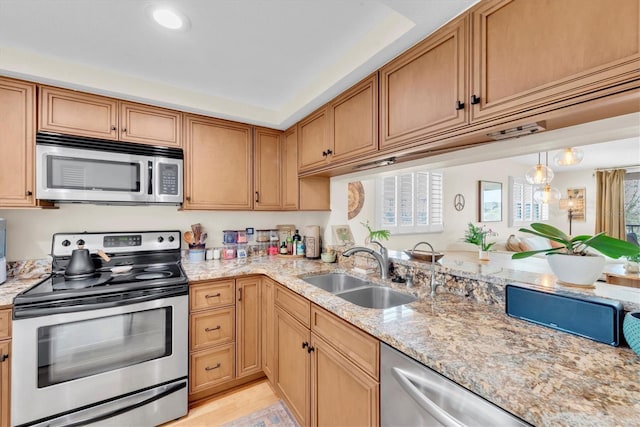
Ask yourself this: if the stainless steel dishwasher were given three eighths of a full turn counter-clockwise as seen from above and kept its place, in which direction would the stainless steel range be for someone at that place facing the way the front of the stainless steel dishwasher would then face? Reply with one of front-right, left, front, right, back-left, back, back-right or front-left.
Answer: back

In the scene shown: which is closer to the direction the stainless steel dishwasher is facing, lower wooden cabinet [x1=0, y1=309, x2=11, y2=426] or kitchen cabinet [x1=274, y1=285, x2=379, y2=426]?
the lower wooden cabinet

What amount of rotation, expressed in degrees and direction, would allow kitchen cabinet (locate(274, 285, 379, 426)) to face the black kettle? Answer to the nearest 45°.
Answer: approximately 45° to its right

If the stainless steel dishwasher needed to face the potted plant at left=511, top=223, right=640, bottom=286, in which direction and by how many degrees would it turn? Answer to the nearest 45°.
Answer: approximately 180°

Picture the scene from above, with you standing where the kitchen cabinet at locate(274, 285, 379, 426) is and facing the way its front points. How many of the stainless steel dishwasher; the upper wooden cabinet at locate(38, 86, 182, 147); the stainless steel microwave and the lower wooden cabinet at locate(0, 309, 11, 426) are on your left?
1

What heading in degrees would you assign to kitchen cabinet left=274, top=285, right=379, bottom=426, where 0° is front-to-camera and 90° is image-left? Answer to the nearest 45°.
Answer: approximately 45°

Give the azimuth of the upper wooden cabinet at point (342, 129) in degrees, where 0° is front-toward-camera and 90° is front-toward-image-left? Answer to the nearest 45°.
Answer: approximately 45°

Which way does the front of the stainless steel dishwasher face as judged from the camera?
facing the viewer and to the left of the viewer

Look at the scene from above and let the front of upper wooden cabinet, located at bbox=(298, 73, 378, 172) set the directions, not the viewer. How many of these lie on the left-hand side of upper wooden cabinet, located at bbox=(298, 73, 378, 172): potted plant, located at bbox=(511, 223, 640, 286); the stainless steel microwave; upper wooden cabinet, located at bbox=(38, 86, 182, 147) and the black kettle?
1

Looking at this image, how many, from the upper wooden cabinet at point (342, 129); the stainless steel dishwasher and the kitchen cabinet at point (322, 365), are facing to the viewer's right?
0

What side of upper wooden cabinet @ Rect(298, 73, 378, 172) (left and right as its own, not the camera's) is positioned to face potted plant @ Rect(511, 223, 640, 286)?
left
